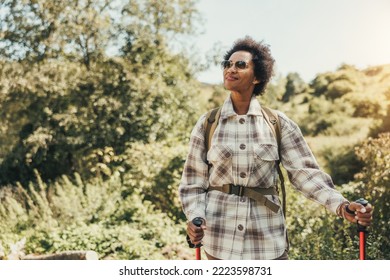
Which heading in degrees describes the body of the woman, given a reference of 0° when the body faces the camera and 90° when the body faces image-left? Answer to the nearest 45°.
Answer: approximately 0°

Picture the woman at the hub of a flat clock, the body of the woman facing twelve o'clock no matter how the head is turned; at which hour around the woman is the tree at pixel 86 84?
The tree is roughly at 5 o'clock from the woman.
